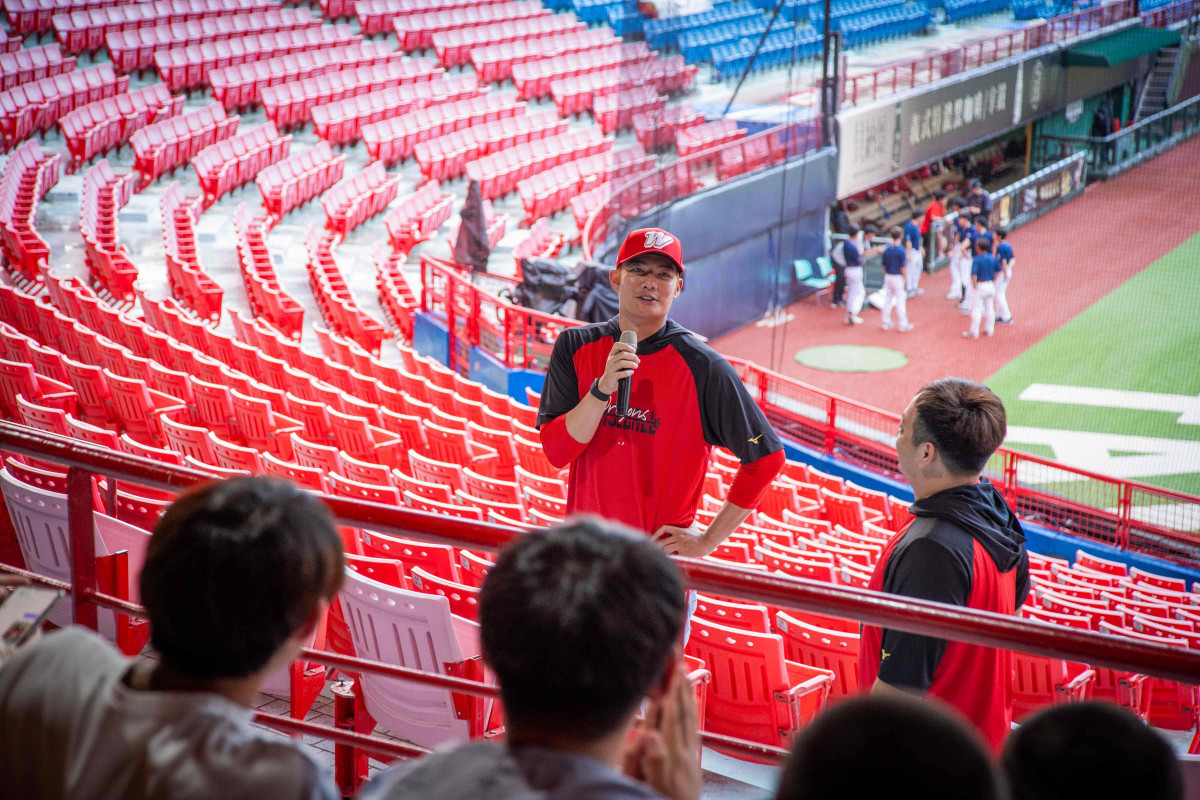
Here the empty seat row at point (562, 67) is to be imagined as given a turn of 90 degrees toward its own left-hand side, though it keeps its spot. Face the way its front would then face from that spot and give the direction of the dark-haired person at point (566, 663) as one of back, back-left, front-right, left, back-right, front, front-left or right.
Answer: back-right

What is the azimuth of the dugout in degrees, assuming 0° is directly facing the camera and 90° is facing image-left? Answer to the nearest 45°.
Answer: approximately 315°

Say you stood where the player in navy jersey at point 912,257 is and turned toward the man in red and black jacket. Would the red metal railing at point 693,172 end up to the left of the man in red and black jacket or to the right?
right

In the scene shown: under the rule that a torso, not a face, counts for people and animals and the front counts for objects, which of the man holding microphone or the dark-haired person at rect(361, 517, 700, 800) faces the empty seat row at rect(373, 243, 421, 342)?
the dark-haired person

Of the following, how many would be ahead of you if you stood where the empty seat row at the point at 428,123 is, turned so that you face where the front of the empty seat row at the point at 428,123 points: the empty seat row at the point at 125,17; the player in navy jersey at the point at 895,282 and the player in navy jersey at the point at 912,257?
2

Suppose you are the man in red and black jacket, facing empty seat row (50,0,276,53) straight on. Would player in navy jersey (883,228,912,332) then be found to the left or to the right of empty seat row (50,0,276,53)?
right

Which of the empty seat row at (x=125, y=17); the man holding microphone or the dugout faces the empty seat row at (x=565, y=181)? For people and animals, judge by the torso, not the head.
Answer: the empty seat row at (x=125, y=17)

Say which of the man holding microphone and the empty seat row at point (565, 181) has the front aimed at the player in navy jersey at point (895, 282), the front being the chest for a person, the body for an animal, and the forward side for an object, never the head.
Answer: the empty seat row

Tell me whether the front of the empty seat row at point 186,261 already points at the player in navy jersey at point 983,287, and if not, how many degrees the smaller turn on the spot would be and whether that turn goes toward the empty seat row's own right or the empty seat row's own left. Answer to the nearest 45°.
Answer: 0° — it already faces them

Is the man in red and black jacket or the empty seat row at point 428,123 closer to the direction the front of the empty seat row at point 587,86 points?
the man in red and black jacket

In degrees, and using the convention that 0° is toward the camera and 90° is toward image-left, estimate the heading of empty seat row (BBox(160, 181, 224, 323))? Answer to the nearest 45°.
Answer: approximately 270°

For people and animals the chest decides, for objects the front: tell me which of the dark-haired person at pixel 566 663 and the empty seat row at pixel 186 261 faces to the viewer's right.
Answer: the empty seat row

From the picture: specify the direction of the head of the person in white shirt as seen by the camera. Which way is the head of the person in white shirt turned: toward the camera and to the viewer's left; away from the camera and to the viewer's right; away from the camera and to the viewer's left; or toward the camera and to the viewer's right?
away from the camera and to the viewer's right

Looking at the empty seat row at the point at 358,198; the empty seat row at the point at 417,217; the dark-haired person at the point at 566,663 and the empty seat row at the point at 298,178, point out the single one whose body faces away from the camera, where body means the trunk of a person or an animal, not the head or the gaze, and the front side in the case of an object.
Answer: the dark-haired person

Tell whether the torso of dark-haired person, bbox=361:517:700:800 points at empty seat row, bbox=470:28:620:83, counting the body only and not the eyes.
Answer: yes
